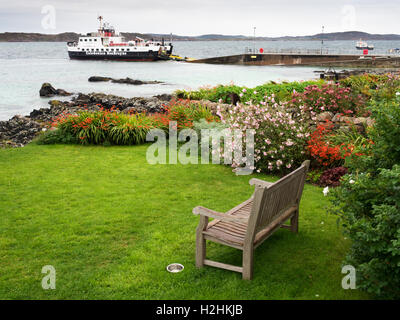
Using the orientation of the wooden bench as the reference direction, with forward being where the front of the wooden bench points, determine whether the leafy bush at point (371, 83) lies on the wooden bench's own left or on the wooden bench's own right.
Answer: on the wooden bench's own right

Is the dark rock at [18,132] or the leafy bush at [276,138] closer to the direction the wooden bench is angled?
the dark rock

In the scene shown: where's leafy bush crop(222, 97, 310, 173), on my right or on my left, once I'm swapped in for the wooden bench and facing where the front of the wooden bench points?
on my right

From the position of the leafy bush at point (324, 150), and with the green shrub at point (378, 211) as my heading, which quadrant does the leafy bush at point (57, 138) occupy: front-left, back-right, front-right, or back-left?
back-right

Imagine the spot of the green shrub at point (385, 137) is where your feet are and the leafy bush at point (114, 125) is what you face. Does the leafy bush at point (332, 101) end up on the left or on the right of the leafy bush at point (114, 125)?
right
